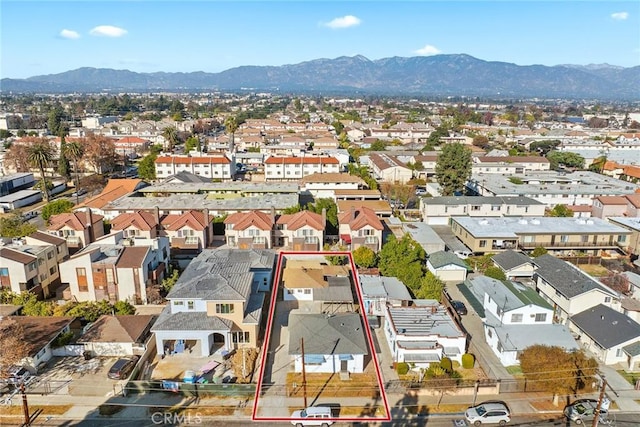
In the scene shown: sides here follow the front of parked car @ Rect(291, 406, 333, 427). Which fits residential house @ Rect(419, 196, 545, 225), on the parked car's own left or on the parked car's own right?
on the parked car's own right

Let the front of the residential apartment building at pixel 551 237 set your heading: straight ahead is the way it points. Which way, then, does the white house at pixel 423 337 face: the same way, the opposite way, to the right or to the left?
the same way

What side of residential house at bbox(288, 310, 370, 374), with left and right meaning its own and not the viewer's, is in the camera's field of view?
front

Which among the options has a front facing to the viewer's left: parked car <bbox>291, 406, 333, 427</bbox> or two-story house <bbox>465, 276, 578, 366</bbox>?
the parked car

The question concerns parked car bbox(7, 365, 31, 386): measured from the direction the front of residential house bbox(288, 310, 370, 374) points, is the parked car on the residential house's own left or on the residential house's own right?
on the residential house's own right

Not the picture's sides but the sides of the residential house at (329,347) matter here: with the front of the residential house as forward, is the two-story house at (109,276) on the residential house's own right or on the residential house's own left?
on the residential house's own right

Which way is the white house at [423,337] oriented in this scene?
toward the camera

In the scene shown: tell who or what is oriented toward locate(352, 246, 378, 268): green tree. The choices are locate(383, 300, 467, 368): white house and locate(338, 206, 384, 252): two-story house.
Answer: the two-story house

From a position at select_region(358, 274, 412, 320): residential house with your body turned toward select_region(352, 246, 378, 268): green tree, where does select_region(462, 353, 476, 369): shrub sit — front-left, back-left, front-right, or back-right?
back-right

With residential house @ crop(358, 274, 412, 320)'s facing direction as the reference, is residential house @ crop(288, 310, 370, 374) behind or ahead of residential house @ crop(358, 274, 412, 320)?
ahead

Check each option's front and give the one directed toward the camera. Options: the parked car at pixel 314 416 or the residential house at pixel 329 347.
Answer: the residential house

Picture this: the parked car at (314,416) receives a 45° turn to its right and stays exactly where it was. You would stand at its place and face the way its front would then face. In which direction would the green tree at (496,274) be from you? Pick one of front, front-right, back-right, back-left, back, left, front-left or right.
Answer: right

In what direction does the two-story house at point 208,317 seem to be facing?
toward the camera

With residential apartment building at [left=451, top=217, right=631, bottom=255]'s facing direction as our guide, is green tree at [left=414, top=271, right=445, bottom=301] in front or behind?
in front

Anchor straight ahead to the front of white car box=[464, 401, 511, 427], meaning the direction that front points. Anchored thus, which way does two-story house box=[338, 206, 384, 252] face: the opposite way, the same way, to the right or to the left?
to the left

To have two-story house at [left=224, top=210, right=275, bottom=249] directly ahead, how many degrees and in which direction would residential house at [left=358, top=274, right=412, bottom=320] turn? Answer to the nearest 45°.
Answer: approximately 135° to its right

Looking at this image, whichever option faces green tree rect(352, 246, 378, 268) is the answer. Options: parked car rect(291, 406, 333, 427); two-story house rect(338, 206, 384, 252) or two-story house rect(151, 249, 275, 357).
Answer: two-story house rect(338, 206, 384, 252)

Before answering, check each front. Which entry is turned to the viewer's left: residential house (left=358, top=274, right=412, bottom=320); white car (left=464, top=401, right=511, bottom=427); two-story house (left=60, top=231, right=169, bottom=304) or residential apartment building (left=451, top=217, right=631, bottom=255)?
the white car

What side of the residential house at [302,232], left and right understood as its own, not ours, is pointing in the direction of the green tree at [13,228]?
right

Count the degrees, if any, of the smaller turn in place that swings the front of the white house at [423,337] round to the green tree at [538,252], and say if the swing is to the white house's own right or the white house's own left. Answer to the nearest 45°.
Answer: approximately 135° to the white house's own left

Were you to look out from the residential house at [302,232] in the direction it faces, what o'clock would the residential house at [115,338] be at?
the residential house at [115,338] is roughly at 1 o'clock from the residential house at [302,232].

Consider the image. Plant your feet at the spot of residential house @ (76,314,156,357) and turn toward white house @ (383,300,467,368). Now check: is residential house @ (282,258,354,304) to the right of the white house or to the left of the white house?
left

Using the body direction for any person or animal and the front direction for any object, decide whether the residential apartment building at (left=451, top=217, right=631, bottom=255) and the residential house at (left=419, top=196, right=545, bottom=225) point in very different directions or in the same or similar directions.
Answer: same or similar directions

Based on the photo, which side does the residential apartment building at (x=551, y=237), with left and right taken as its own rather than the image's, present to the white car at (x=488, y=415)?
front

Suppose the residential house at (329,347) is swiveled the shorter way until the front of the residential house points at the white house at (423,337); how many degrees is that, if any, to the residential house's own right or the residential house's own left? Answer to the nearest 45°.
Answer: approximately 90° to the residential house's own left
